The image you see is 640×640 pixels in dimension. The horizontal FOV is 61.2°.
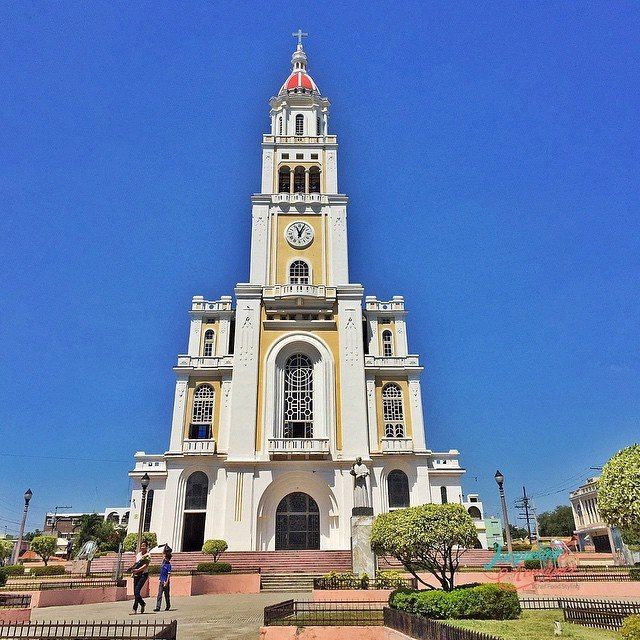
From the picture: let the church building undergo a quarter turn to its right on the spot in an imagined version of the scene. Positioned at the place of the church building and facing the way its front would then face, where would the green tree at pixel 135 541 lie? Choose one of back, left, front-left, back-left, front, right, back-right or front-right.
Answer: front

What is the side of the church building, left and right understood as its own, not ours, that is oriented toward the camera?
front

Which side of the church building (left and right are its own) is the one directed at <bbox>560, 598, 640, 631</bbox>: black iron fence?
front

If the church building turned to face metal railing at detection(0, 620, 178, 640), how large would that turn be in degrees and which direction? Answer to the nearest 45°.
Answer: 0° — it already faces it

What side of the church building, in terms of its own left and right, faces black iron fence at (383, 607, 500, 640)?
front

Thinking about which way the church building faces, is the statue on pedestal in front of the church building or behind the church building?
in front

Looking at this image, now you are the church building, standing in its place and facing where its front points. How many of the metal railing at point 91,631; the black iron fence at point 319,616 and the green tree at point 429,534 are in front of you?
3

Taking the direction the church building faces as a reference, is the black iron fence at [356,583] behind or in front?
in front

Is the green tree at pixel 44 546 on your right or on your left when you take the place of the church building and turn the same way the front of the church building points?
on your right

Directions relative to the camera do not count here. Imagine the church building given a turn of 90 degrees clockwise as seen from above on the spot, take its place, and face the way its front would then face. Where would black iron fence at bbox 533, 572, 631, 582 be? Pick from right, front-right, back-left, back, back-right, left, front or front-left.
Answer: back-left

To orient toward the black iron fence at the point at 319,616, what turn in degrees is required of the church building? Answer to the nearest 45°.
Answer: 0° — it already faces it
